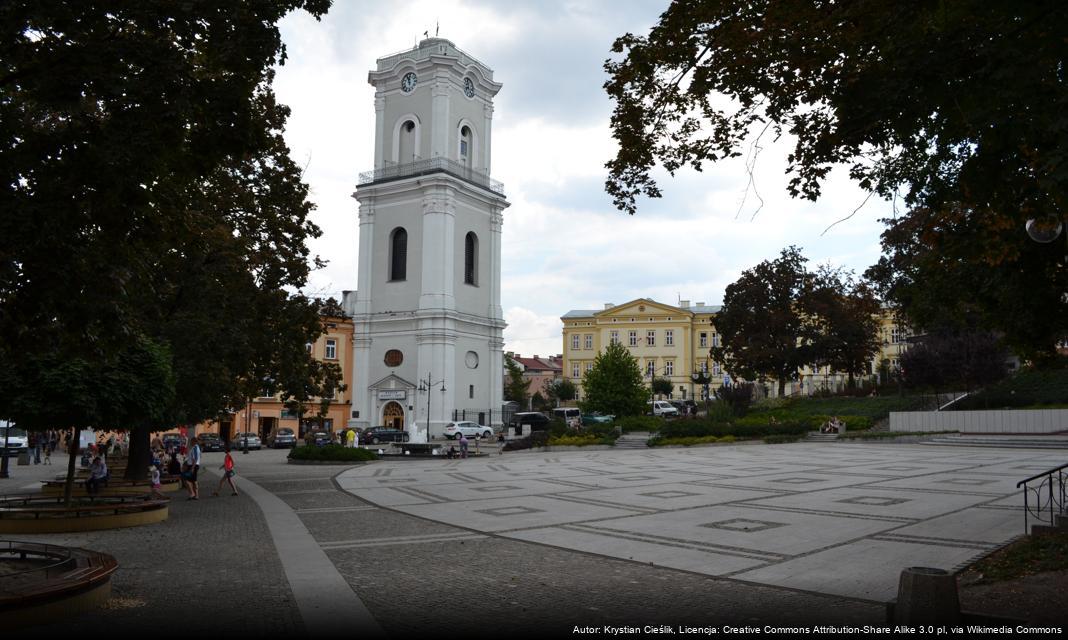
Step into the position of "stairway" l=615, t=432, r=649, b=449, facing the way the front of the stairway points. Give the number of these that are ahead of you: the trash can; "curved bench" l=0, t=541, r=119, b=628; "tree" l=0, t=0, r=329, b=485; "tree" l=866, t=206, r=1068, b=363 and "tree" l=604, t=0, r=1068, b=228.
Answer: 5

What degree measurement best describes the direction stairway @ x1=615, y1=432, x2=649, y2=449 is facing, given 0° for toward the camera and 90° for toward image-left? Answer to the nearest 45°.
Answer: approximately 0°

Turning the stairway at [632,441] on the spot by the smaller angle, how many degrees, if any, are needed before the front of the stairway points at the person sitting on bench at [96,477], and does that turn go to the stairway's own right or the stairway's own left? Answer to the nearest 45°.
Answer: approximately 45° to the stairway's own right

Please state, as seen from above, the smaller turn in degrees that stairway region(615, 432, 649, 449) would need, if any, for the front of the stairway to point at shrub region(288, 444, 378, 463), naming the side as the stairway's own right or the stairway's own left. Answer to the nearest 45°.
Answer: approximately 45° to the stairway's own right

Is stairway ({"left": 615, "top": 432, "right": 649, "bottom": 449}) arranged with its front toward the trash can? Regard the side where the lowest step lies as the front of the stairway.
yes

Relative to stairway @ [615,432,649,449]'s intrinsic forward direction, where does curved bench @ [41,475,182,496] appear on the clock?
The curved bench is roughly at 1 o'clock from the stairway.

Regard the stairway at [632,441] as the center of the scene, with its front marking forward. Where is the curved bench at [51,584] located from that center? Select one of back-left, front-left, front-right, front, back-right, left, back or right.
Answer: front

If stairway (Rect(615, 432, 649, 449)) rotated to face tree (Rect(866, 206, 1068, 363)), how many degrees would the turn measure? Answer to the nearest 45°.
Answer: approximately 90° to its left

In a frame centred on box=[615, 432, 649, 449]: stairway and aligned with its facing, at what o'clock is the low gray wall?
The low gray wall is roughly at 9 o'clock from the stairway.
